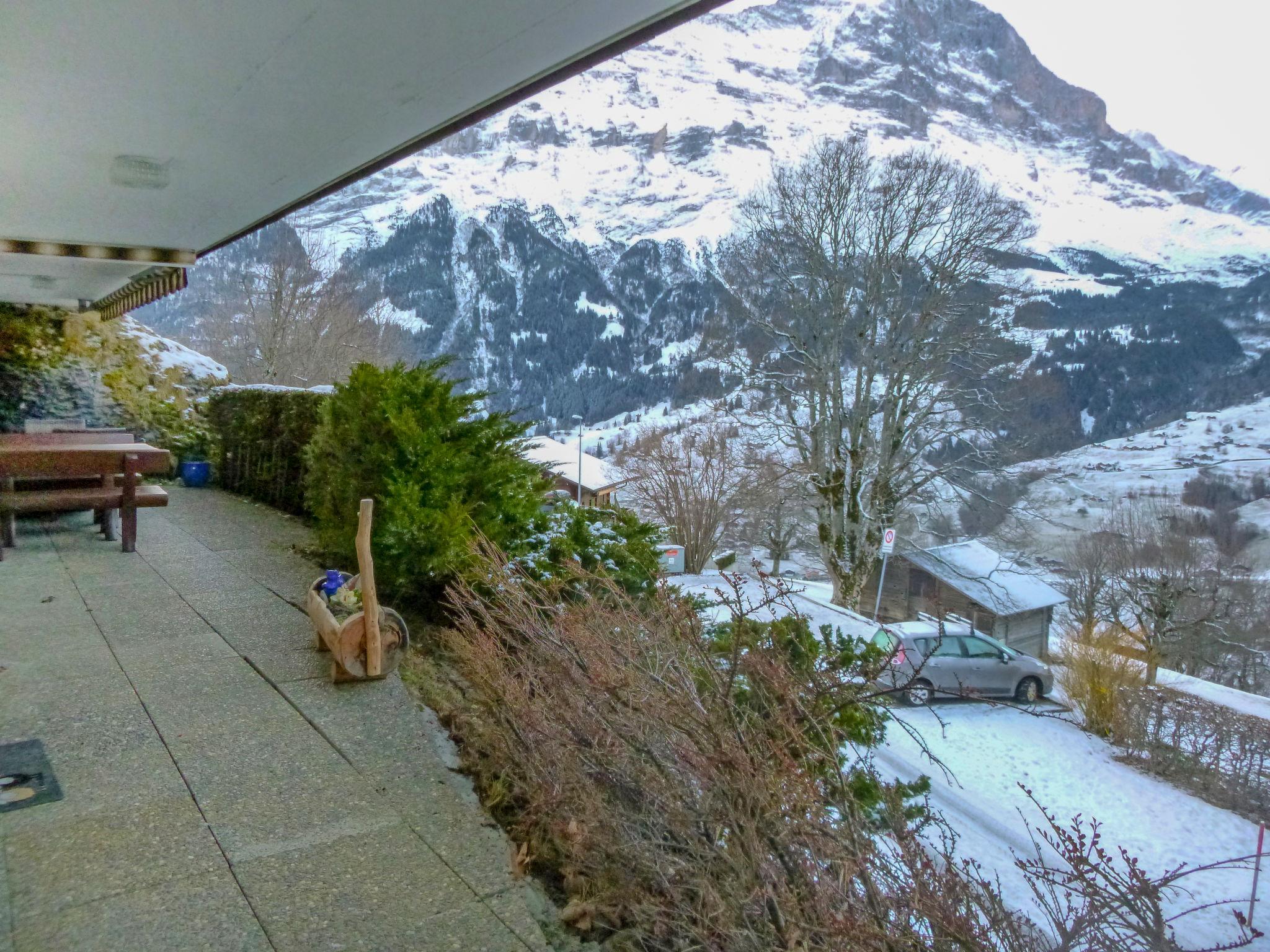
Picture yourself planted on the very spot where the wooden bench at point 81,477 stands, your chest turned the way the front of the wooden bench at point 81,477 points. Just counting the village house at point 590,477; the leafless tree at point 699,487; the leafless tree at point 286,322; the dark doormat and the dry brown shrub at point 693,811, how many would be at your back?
2

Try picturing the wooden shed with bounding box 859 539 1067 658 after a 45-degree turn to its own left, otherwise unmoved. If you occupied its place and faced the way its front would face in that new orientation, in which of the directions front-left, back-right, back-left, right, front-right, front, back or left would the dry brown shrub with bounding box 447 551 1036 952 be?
front

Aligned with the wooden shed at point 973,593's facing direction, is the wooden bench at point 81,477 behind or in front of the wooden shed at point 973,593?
in front

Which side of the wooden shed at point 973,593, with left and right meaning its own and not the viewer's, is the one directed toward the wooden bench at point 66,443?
front

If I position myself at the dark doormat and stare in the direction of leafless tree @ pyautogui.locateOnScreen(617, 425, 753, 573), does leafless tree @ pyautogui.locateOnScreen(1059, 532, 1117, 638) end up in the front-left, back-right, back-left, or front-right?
front-right

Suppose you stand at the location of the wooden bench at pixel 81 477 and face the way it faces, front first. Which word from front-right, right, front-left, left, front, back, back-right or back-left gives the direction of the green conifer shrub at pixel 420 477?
back-right

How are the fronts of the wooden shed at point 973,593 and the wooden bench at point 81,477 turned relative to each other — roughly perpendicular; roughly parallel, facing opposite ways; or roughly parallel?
roughly perpendicular

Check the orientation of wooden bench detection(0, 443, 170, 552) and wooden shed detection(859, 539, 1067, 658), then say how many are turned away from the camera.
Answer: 1

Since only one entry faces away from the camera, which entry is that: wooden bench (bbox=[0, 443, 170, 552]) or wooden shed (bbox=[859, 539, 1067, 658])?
the wooden bench

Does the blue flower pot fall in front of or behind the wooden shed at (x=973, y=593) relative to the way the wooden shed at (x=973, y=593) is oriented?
in front
